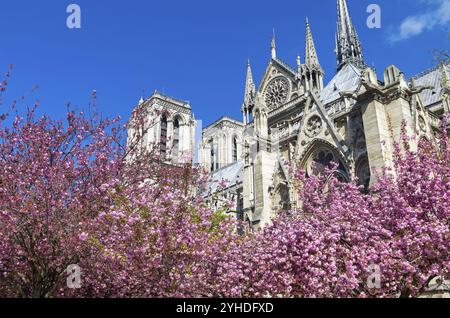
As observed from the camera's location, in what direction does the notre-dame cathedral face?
facing away from the viewer and to the left of the viewer
